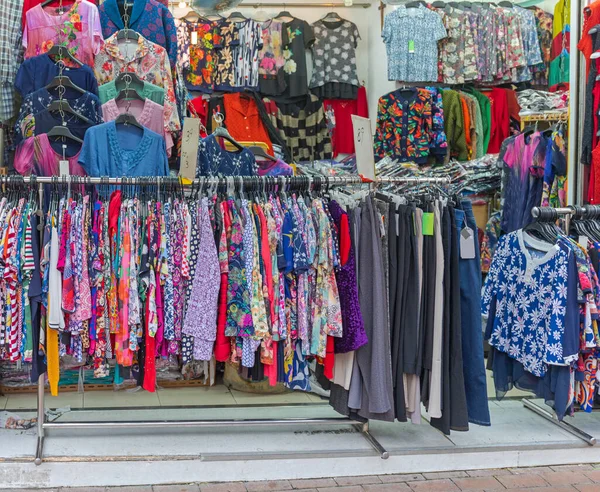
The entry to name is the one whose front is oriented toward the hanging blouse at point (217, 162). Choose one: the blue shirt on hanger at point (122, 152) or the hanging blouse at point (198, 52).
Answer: the hanging blouse at point (198, 52)

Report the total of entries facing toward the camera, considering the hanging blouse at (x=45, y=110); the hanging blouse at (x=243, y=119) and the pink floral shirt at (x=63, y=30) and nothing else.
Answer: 3

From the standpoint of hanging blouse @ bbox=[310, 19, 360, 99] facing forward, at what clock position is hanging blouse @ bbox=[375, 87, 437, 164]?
hanging blouse @ bbox=[375, 87, 437, 164] is roughly at 10 o'clock from hanging blouse @ bbox=[310, 19, 360, 99].

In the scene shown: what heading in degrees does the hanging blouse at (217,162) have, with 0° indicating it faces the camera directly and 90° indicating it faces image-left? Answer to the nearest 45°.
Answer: approximately 0°

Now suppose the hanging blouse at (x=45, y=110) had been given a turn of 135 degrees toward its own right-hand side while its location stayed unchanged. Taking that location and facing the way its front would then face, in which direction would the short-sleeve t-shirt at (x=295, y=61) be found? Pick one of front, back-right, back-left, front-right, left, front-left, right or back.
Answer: right

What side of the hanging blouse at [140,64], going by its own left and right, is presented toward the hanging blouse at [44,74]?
right

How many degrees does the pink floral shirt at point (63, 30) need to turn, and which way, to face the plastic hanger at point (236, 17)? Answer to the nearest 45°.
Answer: approximately 135° to its left

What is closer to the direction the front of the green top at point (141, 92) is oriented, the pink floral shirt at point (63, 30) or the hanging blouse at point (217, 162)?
the hanging blouse

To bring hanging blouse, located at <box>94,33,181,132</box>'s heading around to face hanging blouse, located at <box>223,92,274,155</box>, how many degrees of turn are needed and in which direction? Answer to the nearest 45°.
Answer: approximately 135° to its left

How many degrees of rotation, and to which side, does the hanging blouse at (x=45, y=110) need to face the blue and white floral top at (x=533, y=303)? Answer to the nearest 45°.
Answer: approximately 45° to its left

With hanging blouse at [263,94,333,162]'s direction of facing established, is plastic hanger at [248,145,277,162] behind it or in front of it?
in front
